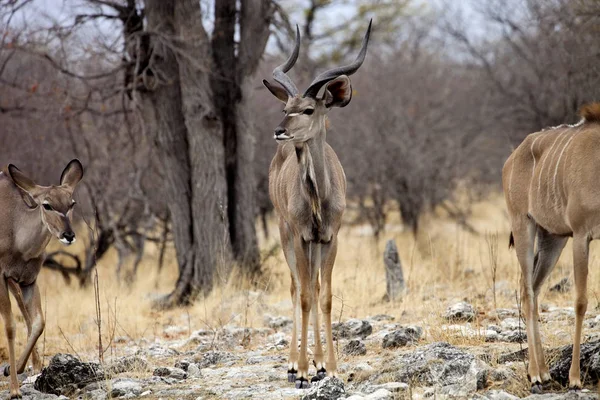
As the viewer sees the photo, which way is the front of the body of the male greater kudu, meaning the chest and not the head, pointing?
toward the camera

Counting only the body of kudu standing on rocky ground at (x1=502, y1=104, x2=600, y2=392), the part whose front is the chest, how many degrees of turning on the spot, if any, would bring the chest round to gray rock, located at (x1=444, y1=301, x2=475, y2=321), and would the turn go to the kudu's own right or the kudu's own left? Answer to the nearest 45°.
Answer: approximately 180°

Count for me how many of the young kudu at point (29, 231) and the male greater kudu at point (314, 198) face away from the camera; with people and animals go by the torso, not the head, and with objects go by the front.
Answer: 0

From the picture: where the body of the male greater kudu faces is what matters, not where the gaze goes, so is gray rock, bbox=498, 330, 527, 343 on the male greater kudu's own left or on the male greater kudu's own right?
on the male greater kudu's own left

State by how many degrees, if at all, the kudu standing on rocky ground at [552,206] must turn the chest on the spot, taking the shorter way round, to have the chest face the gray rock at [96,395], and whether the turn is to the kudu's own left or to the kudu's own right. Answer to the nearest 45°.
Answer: approximately 135° to the kudu's own right

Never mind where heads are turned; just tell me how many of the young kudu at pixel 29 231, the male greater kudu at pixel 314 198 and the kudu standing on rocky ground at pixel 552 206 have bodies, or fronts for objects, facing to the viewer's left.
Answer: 0

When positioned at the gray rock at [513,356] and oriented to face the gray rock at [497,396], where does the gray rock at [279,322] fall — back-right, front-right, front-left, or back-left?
back-right

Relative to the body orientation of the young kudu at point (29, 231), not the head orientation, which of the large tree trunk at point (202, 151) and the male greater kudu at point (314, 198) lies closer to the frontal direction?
the male greater kudu

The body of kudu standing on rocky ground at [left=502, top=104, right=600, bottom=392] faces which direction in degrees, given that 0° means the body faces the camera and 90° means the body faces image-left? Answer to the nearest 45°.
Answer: approximately 315°

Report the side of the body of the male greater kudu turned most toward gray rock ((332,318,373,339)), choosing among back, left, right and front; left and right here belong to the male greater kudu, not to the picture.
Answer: back

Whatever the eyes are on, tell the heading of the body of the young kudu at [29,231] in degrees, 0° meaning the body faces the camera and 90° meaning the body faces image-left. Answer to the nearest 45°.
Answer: approximately 315°

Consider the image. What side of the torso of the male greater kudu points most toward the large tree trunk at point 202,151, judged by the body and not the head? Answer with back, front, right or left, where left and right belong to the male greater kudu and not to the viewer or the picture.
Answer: back

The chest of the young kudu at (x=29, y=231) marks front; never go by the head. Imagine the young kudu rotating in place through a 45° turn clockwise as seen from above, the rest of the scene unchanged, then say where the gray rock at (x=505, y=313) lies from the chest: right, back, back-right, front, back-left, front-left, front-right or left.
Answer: left

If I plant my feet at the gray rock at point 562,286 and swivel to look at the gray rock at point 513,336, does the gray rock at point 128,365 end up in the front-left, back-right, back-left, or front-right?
front-right

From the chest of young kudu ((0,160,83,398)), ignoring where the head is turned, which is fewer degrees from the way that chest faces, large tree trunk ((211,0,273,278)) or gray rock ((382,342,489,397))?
the gray rock
